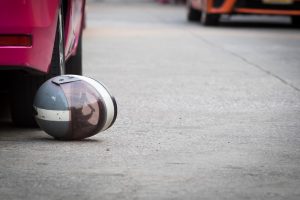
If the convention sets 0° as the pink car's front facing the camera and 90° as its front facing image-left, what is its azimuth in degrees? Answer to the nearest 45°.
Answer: approximately 180°
